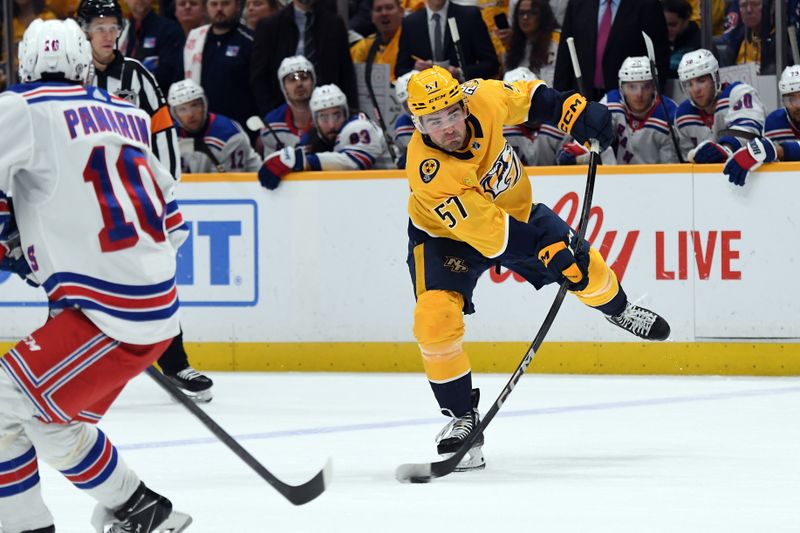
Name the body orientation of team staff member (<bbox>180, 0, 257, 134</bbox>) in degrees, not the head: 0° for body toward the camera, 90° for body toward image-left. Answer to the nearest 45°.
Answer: approximately 0°

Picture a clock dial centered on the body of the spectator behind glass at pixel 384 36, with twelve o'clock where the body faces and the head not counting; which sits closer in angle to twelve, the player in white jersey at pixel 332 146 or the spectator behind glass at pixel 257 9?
the player in white jersey

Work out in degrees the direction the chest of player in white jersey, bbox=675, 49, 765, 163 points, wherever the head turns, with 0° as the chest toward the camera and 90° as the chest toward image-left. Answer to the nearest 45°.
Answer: approximately 45°

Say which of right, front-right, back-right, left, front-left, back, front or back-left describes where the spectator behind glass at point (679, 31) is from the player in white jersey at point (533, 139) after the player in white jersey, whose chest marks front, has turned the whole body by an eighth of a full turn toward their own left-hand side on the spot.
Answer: left

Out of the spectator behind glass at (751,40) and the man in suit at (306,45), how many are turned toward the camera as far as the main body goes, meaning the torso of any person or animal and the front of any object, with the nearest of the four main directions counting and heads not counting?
2

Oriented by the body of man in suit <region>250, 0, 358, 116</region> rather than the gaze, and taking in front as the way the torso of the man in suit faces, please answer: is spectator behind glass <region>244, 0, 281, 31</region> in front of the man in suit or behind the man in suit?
behind

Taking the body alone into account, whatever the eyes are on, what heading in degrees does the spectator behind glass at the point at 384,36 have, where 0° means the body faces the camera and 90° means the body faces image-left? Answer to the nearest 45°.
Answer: approximately 0°

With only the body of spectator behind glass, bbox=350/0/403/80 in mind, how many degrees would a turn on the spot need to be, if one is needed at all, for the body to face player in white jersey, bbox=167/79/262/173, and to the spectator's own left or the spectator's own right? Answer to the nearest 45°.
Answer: approximately 45° to the spectator's own right

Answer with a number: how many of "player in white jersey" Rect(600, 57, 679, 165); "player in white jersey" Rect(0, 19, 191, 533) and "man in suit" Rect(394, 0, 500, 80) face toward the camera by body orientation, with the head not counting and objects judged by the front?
2
